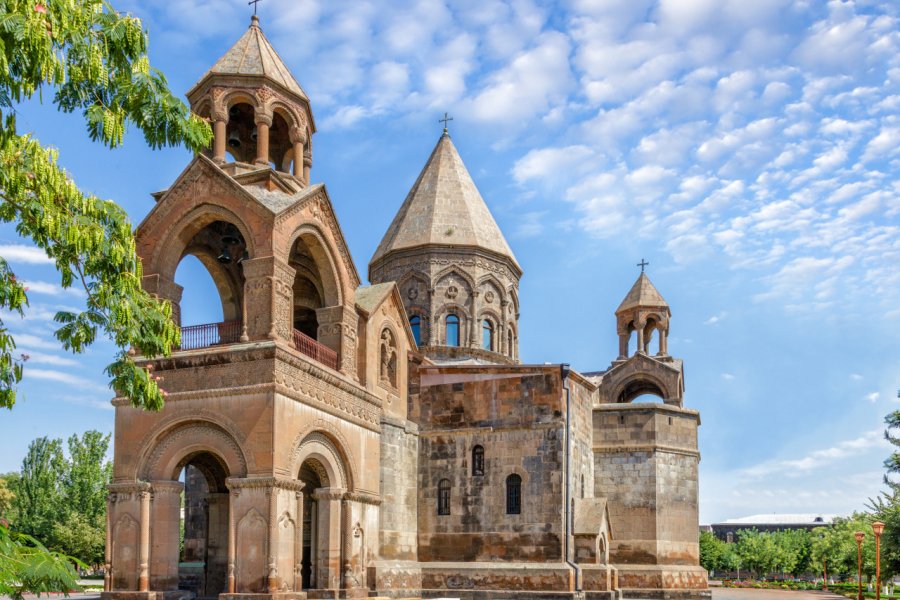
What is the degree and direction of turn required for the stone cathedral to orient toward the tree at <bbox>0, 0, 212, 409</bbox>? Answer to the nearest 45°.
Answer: approximately 45° to its left

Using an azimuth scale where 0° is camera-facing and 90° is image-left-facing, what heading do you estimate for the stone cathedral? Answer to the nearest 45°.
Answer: approximately 45°

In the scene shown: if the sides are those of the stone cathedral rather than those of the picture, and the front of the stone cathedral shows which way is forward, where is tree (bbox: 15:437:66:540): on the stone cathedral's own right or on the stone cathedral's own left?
on the stone cathedral's own right
